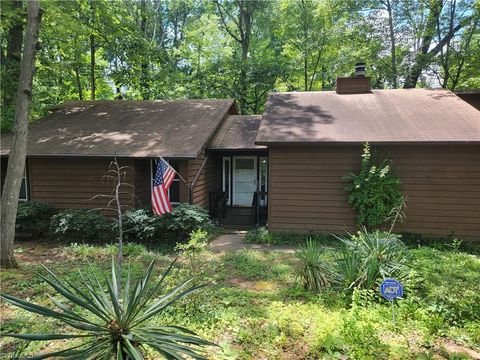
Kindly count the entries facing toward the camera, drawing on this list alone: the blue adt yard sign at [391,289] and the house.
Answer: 2

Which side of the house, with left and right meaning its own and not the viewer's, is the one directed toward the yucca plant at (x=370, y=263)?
front

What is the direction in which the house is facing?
toward the camera

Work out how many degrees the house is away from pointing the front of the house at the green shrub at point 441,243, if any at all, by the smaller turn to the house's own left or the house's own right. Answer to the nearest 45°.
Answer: approximately 45° to the house's own left

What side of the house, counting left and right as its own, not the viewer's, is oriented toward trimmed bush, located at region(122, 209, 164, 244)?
front

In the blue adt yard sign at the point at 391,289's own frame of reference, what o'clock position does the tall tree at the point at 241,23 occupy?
The tall tree is roughly at 5 o'clock from the blue adt yard sign.

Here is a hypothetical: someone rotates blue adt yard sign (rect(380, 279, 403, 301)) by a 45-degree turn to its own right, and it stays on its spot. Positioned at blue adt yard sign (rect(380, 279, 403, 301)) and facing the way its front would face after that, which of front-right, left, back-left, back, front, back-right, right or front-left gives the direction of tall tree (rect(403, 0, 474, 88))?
back-right

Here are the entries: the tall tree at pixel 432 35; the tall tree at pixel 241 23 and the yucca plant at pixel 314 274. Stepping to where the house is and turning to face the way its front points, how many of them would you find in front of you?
1

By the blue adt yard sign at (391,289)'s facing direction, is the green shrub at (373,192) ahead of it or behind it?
behind

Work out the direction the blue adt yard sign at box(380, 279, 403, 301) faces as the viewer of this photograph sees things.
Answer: facing the viewer

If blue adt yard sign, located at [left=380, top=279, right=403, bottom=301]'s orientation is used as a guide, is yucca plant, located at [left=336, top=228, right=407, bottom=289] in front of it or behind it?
behind
